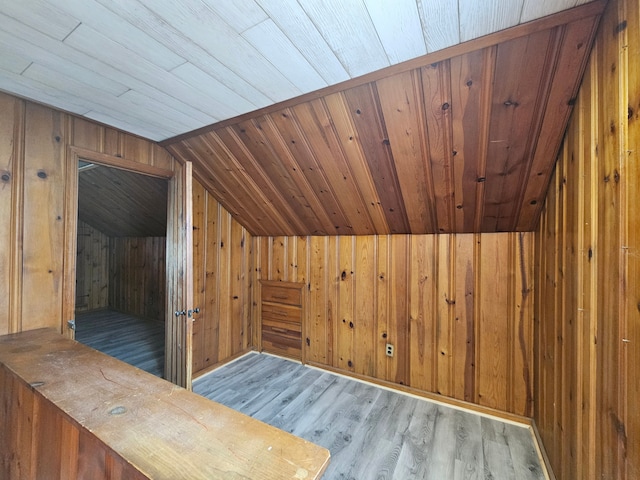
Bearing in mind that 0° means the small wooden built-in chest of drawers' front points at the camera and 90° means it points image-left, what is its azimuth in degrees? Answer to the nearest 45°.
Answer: approximately 45°

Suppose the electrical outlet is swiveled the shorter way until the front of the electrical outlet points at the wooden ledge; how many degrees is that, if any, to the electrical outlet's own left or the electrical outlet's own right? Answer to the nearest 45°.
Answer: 0° — it already faces it

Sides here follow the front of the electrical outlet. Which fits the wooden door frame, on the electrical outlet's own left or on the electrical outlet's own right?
on the electrical outlet's own right

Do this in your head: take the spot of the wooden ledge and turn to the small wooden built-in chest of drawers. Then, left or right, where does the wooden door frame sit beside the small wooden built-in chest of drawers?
left

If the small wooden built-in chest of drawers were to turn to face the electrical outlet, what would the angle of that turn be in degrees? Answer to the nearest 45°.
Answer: approximately 90° to its left

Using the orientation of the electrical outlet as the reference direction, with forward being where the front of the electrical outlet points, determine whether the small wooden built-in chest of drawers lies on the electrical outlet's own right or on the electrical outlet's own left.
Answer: on the electrical outlet's own right

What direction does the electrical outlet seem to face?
toward the camera

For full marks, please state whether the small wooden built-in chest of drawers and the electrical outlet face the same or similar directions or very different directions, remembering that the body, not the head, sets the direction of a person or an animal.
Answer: same or similar directions

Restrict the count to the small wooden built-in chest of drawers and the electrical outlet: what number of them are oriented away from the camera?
0

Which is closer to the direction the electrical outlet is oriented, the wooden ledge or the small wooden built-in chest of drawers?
the wooden ledge

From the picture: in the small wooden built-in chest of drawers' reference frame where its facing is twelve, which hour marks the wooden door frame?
The wooden door frame is roughly at 12 o'clock from the small wooden built-in chest of drawers.

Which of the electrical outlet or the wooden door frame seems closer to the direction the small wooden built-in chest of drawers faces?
the wooden door frame
